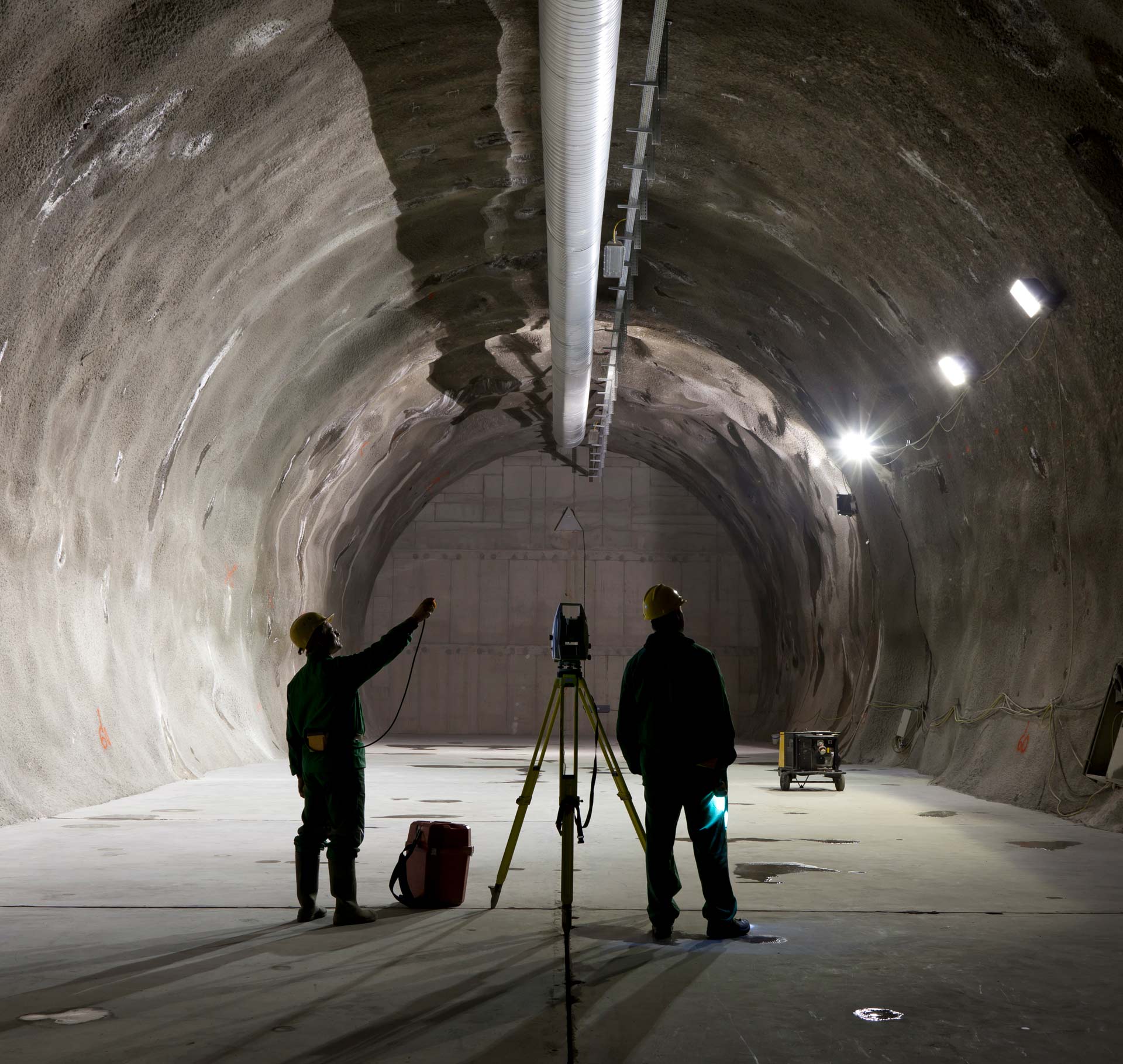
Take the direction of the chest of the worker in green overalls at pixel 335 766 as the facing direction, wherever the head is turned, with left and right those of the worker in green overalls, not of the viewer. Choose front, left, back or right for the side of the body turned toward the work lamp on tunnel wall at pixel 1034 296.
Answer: front

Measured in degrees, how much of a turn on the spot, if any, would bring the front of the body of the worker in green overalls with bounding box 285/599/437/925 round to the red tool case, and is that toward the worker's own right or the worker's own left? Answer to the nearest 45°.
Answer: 0° — they already face it

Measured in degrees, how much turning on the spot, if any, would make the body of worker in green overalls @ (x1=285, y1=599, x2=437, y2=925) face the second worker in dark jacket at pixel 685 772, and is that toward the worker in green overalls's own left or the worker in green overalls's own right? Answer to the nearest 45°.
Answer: approximately 45° to the worker in green overalls's own right

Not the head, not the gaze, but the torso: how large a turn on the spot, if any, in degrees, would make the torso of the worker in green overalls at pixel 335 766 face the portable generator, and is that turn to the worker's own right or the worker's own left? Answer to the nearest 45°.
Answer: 0° — they already face it

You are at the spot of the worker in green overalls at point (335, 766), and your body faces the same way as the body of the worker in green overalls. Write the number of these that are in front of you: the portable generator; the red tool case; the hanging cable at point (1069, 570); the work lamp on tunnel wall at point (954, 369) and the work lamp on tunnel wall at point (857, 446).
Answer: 5

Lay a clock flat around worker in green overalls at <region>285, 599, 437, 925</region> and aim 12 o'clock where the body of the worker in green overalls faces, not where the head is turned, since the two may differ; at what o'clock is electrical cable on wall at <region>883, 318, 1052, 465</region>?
The electrical cable on wall is roughly at 12 o'clock from the worker in green overalls.

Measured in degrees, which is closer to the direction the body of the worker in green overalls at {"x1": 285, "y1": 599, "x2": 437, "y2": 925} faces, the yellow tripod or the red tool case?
the red tool case

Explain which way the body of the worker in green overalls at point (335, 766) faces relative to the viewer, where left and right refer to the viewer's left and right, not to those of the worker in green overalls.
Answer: facing away from the viewer and to the right of the viewer

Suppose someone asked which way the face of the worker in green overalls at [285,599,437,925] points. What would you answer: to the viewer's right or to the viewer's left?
to the viewer's right

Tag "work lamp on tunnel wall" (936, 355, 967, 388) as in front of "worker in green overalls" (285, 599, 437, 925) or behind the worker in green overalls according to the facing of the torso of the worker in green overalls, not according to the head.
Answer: in front

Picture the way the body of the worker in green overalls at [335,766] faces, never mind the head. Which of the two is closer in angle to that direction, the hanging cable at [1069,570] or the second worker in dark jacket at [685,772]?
the hanging cable

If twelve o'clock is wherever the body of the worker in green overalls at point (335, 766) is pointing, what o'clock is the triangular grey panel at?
The triangular grey panel is roughly at 11 o'clock from the worker in green overalls.
